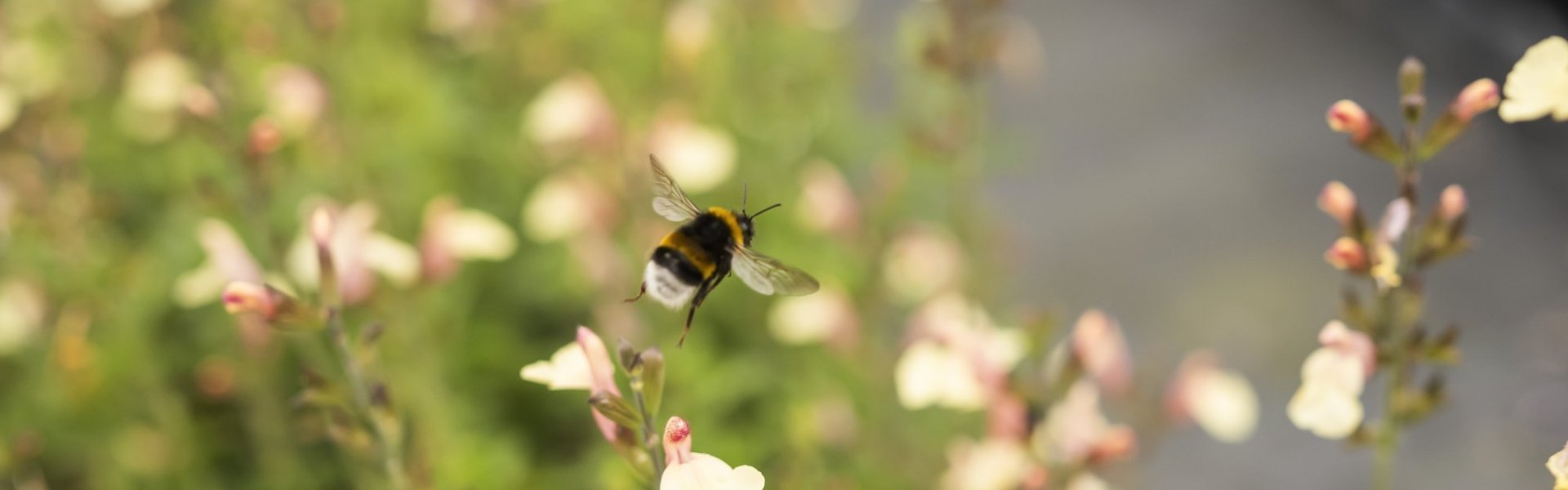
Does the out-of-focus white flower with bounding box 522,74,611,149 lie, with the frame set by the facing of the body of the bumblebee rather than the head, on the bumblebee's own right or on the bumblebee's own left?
on the bumblebee's own left

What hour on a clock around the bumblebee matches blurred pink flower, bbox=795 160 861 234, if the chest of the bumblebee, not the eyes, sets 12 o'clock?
The blurred pink flower is roughly at 11 o'clock from the bumblebee.

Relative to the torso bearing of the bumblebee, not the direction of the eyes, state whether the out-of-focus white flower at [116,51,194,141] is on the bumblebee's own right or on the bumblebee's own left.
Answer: on the bumblebee's own left

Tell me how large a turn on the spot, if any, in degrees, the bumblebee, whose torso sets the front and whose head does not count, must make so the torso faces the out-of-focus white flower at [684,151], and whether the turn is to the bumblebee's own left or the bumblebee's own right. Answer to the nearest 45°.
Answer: approximately 45° to the bumblebee's own left

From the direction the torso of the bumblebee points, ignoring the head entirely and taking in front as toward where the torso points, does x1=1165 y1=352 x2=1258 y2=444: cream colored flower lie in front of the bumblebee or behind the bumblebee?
in front

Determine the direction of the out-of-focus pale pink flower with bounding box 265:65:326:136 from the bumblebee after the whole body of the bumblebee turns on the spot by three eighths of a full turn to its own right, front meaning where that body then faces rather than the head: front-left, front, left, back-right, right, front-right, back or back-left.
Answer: back-right

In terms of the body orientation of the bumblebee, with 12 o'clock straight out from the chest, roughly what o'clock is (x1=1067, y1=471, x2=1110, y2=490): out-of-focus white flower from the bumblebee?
The out-of-focus white flower is roughly at 1 o'clock from the bumblebee.

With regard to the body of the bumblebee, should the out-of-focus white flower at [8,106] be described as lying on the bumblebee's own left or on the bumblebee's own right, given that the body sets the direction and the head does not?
on the bumblebee's own left

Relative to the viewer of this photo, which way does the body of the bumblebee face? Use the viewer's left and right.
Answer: facing away from the viewer and to the right of the viewer
